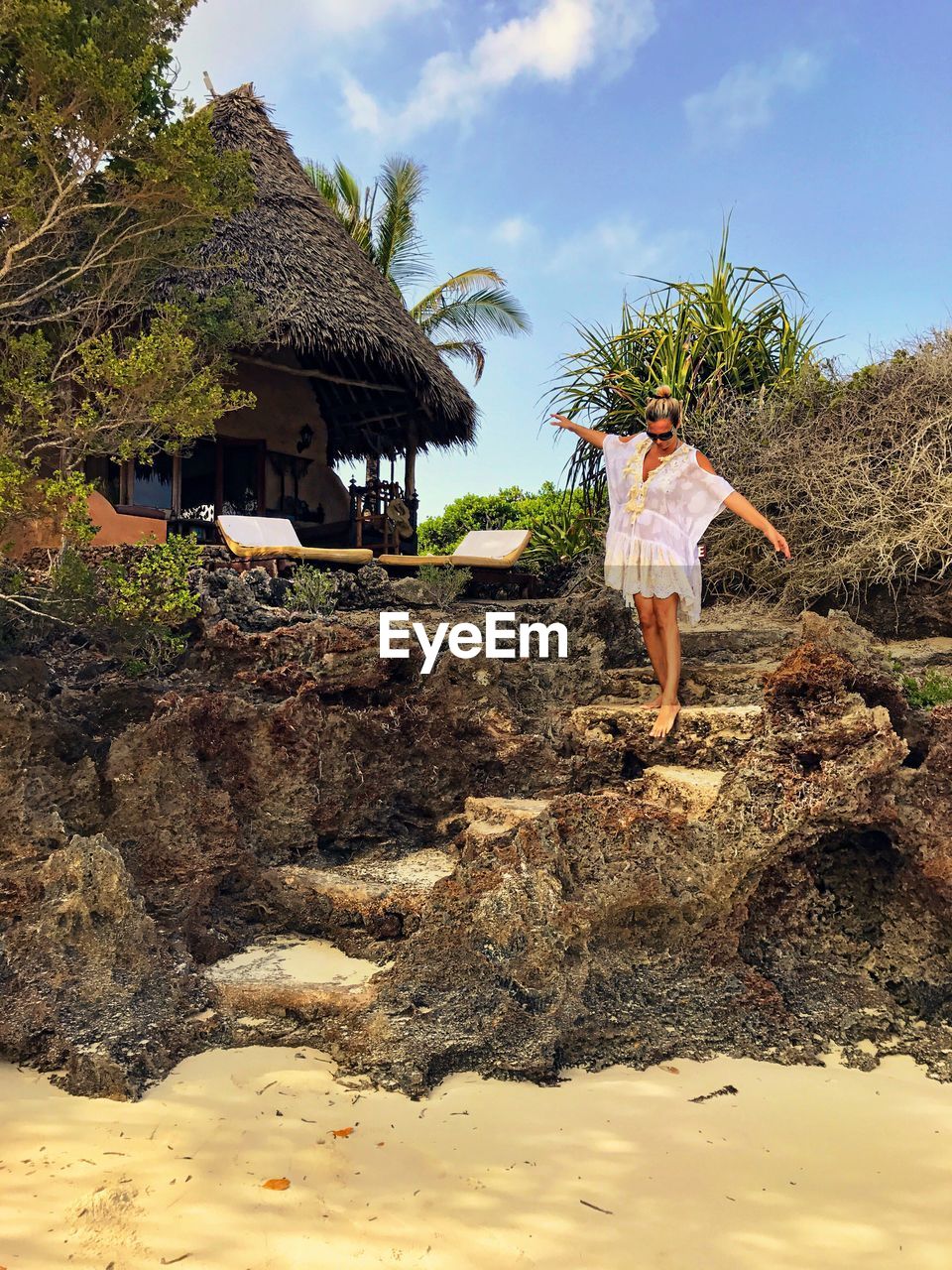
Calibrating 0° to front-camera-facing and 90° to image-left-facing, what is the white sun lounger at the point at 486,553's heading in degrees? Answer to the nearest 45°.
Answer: approximately 90°

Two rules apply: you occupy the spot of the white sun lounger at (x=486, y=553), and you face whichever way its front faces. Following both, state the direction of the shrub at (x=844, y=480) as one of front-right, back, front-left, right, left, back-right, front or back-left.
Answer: back-left

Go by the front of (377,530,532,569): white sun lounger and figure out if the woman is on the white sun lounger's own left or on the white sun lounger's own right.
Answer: on the white sun lounger's own left

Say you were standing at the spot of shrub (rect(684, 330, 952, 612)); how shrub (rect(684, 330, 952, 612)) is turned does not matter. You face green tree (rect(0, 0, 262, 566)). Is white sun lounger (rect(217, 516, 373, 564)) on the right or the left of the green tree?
right
